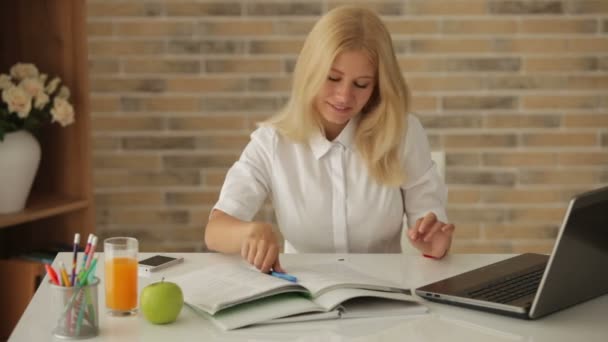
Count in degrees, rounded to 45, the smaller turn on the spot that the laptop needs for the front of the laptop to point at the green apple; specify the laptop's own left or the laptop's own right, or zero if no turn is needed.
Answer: approximately 45° to the laptop's own left

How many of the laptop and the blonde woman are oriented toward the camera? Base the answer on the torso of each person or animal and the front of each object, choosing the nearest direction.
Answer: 1

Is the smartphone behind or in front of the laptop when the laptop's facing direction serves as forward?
in front

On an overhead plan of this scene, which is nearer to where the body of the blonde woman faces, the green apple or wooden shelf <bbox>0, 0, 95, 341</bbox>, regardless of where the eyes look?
the green apple

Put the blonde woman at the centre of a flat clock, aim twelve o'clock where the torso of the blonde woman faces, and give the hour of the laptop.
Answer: The laptop is roughly at 11 o'clock from the blonde woman.

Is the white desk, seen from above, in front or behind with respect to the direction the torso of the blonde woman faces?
in front

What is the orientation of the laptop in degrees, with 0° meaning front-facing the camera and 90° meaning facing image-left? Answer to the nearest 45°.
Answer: approximately 135°

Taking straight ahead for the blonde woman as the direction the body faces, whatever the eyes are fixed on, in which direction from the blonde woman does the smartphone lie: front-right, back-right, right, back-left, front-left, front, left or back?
front-right

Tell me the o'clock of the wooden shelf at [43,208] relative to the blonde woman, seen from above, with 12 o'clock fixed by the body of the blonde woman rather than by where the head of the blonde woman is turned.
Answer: The wooden shelf is roughly at 4 o'clock from the blonde woman.

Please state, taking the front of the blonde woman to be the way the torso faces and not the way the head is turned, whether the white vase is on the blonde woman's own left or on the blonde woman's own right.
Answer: on the blonde woman's own right

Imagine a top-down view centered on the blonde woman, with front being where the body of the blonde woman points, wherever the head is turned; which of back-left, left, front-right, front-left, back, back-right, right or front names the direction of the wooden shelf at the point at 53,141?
back-right

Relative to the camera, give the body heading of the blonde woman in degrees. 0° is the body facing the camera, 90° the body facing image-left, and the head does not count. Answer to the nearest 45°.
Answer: approximately 0°

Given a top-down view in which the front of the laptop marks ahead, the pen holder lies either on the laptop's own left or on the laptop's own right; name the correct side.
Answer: on the laptop's own left
